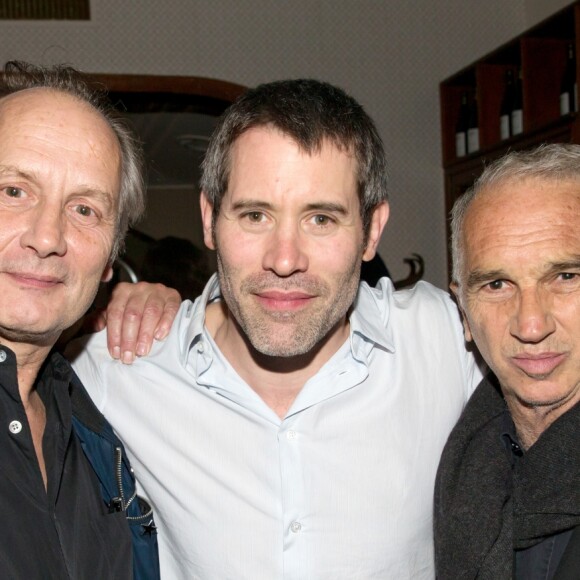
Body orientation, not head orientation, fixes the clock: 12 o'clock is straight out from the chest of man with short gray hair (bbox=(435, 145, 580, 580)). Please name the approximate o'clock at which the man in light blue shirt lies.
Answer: The man in light blue shirt is roughly at 3 o'clock from the man with short gray hair.

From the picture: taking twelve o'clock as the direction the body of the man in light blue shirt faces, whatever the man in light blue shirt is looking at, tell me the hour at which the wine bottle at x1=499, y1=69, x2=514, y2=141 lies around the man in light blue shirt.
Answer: The wine bottle is roughly at 7 o'clock from the man in light blue shirt.

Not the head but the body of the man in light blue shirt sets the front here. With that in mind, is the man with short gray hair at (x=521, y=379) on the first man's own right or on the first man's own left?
on the first man's own left

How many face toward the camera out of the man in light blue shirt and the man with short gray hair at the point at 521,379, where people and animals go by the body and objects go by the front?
2

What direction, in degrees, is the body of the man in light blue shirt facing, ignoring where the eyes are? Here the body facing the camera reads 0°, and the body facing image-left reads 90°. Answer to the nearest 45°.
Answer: approximately 0°

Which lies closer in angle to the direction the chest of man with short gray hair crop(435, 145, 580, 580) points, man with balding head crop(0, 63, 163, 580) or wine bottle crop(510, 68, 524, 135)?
the man with balding head

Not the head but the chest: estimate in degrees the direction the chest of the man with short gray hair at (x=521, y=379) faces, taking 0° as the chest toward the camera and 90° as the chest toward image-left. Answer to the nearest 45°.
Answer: approximately 0°
